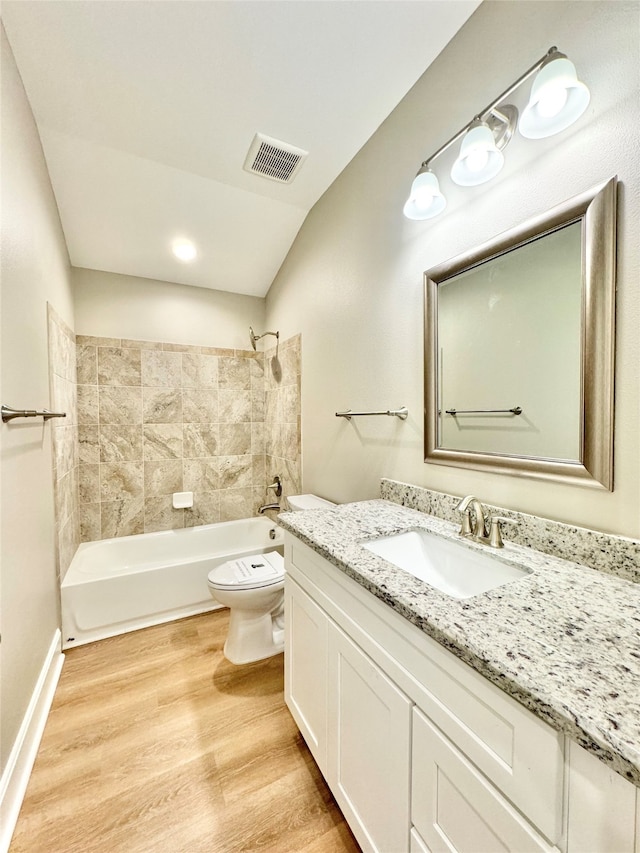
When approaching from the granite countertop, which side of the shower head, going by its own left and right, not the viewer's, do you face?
left

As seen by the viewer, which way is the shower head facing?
to the viewer's left

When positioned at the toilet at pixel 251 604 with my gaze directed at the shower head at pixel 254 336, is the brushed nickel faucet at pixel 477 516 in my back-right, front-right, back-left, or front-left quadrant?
back-right

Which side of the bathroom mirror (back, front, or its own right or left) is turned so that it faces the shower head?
right

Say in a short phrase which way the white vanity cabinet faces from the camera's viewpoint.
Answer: facing the viewer and to the left of the viewer

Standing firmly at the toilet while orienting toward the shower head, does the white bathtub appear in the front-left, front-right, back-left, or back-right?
front-left

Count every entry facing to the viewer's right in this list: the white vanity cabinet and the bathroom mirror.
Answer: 0

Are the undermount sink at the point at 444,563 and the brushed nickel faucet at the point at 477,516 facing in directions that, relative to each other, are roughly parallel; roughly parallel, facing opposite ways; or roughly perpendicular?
roughly parallel

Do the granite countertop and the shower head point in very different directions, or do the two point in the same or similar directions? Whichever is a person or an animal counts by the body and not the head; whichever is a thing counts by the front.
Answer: same or similar directions

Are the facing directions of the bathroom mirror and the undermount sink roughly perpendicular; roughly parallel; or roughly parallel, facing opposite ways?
roughly parallel

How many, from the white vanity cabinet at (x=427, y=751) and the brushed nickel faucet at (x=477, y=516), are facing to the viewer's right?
0

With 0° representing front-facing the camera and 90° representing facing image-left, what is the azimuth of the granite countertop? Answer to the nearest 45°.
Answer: approximately 45°
